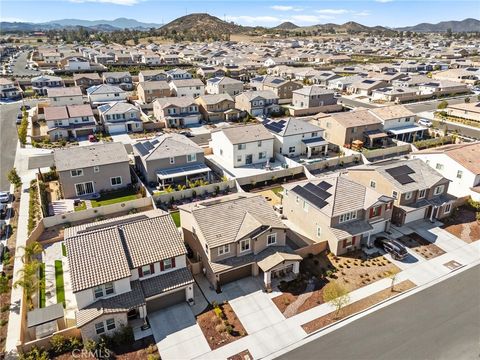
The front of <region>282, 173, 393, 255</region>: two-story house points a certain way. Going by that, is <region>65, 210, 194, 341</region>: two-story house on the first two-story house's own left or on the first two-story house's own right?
on the first two-story house's own right

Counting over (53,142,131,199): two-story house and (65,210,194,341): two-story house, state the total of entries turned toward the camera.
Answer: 1

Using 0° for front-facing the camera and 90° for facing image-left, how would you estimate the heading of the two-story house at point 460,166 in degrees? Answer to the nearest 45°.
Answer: approximately 315°

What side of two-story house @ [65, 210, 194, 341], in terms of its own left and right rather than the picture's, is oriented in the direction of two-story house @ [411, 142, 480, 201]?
left

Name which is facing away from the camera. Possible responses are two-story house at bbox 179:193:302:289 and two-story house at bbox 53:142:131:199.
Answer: two-story house at bbox 53:142:131:199

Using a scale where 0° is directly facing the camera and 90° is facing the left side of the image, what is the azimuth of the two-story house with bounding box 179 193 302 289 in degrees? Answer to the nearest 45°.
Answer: approximately 315°

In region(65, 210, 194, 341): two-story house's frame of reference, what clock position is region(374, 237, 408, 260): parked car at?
The parked car is roughly at 9 o'clock from the two-story house.

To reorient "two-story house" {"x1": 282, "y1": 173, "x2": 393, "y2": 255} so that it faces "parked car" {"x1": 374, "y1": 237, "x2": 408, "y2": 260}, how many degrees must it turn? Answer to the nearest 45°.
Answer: approximately 45° to its left

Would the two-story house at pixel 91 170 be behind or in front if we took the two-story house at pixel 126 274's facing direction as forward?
behind

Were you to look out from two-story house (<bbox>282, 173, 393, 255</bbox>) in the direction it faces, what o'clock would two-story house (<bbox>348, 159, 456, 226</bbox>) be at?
two-story house (<bbox>348, 159, 456, 226</bbox>) is roughly at 9 o'clock from two-story house (<bbox>282, 173, 393, 255</bbox>).

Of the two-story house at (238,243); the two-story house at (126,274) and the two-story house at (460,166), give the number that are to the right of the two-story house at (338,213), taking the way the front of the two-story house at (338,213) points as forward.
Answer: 2
